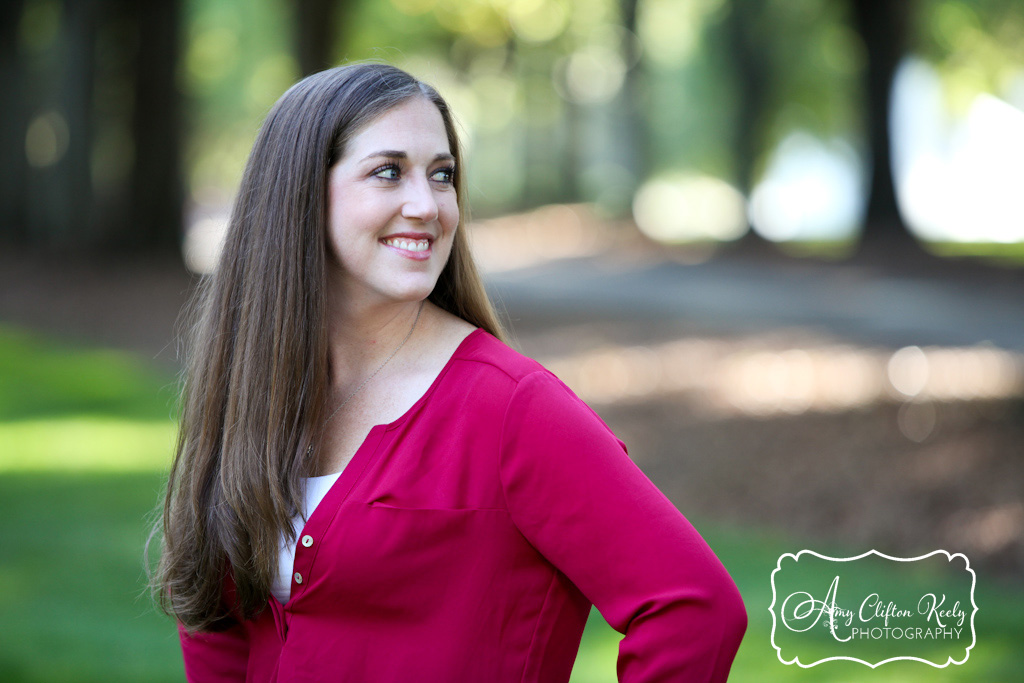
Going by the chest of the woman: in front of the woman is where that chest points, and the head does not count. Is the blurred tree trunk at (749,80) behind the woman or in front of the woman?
behind

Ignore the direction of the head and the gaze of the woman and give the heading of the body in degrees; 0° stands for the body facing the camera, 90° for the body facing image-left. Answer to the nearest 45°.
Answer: approximately 45°

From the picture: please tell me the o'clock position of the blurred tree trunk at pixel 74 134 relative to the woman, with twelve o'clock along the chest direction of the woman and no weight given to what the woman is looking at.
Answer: The blurred tree trunk is roughly at 4 o'clock from the woman.

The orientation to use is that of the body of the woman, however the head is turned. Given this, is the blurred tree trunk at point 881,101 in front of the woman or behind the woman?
behind

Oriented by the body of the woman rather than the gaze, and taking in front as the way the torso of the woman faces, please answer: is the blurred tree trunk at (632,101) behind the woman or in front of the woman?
behind

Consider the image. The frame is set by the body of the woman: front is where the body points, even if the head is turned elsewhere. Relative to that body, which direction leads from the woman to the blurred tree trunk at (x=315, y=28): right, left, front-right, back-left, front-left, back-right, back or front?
back-right

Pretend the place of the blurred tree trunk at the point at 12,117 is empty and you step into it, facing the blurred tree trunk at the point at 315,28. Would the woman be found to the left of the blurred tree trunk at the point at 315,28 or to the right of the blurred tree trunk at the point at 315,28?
right
